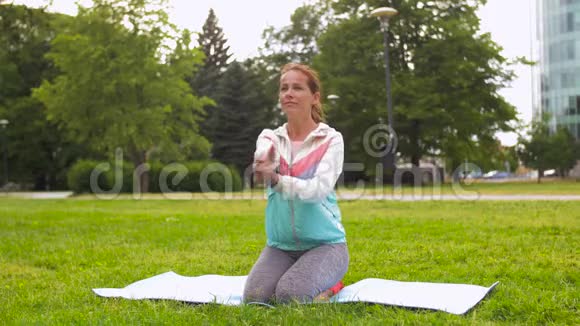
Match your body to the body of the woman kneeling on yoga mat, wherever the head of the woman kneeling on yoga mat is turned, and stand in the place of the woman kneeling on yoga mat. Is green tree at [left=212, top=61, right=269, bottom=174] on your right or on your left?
on your right

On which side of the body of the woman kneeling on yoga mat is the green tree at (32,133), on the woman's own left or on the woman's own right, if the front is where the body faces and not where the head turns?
on the woman's own right

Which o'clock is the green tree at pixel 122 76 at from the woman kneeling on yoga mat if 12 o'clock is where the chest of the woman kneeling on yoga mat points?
The green tree is roughly at 4 o'clock from the woman kneeling on yoga mat.

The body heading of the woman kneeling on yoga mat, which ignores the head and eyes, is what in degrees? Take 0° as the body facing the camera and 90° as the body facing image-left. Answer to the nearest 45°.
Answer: approximately 45°
